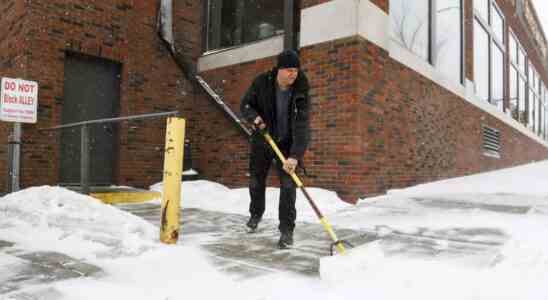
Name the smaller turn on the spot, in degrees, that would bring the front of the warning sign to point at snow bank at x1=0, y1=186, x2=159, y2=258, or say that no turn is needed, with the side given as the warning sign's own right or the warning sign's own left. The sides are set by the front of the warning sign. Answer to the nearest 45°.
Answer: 0° — it already faces it

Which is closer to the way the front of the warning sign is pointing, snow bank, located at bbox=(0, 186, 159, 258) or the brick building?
the snow bank

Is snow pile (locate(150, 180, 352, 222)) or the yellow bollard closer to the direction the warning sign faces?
the yellow bollard

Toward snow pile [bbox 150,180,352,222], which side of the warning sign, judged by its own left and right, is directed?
left

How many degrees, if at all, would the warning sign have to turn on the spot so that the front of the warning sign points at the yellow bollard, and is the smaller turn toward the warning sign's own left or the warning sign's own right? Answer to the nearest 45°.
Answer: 0° — it already faces it

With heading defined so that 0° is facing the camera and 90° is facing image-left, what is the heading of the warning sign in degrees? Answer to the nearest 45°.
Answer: approximately 0°
